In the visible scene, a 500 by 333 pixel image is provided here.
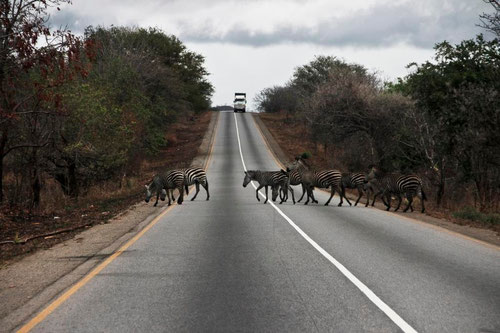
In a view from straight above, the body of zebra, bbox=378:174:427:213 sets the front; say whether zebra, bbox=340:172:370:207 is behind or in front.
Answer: in front

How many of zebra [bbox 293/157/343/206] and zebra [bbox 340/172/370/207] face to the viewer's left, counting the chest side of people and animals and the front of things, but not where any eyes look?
2

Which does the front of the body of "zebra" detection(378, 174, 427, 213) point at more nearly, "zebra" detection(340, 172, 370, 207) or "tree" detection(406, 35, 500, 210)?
the zebra

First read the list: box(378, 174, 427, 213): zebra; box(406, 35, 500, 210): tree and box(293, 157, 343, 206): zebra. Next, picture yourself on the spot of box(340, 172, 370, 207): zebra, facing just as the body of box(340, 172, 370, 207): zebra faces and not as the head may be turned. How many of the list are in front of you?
1

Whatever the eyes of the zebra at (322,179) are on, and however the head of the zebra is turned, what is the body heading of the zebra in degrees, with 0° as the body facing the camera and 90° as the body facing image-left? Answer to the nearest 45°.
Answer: approximately 90°

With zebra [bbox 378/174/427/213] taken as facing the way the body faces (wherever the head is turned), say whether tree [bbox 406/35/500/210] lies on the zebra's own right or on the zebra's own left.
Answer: on the zebra's own right

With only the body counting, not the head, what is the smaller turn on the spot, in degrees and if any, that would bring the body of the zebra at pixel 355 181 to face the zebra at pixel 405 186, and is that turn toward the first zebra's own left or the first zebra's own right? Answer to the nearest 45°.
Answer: approximately 135° to the first zebra's own left

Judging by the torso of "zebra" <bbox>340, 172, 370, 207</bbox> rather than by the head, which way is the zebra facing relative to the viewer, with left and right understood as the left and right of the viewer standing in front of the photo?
facing to the left of the viewer

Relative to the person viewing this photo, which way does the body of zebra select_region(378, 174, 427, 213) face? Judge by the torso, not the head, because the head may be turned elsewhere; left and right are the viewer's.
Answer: facing to the left of the viewer
